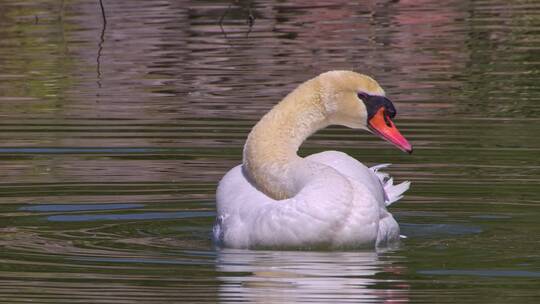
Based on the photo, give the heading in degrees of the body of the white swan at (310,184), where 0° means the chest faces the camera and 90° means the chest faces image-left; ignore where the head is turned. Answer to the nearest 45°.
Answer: approximately 45°
